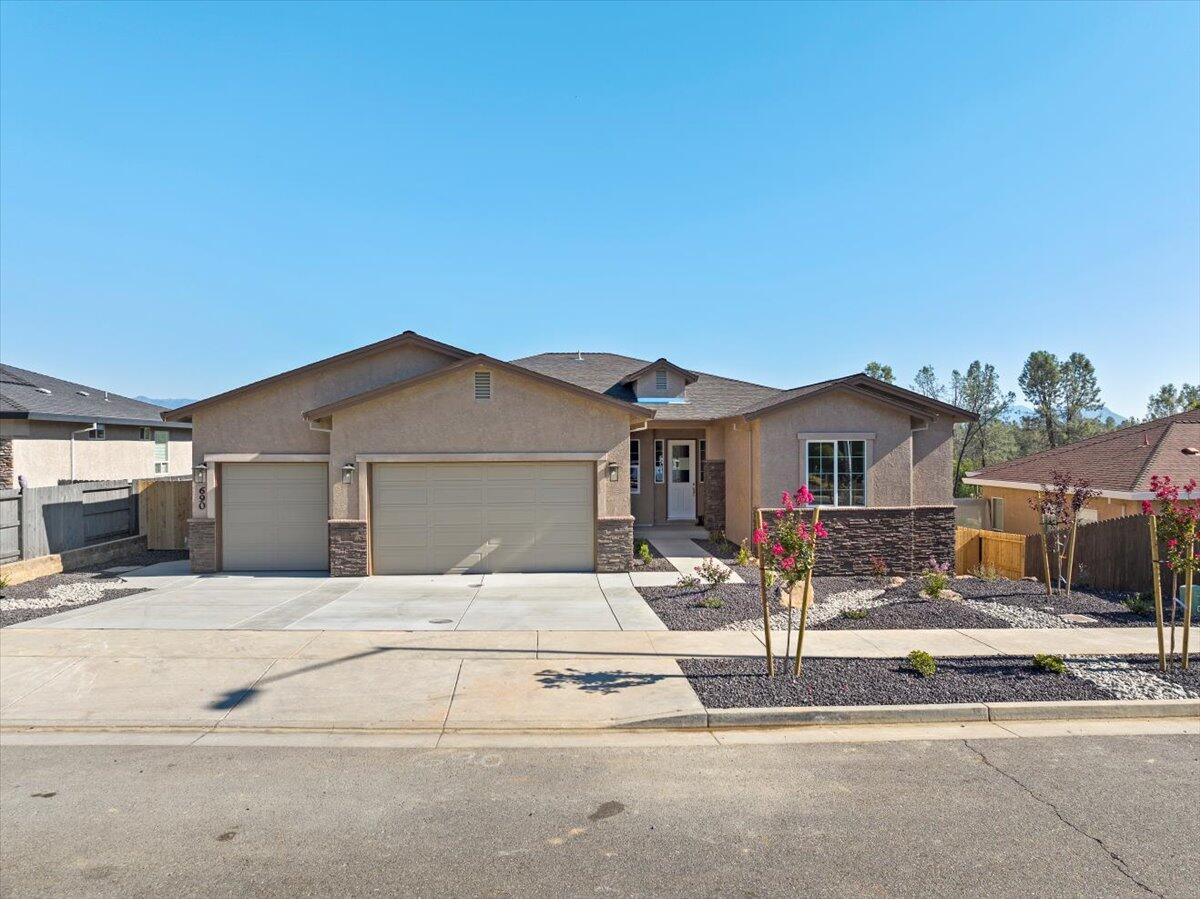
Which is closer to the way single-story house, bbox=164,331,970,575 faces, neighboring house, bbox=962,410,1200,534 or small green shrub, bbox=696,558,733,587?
the small green shrub

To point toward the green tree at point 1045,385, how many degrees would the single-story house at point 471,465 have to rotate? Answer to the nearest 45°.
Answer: approximately 135° to its left

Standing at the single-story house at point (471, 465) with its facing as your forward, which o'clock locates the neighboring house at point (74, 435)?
The neighboring house is roughly at 4 o'clock from the single-story house.

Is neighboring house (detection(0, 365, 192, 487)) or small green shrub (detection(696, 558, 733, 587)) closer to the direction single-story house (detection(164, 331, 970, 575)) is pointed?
the small green shrub

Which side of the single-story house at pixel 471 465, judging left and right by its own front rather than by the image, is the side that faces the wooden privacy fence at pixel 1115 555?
left

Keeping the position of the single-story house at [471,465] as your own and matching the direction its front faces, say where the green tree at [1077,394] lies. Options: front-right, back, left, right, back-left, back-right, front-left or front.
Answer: back-left

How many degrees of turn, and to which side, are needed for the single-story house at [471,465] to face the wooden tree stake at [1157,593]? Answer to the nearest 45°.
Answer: approximately 45° to its left

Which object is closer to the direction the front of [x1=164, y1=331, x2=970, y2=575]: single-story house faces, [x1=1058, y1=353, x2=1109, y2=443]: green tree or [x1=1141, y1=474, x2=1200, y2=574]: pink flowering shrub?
the pink flowering shrub

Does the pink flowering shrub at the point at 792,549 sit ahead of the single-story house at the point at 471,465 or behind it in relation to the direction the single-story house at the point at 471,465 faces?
ahead

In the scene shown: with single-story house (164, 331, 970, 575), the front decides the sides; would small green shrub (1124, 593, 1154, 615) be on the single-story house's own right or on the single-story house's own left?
on the single-story house's own left

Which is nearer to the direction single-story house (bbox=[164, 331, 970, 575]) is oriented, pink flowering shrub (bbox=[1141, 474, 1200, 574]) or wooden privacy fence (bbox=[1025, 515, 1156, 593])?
the pink flowering shrub

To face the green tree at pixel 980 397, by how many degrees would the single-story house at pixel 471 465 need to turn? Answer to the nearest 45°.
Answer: approximately 135° to its left

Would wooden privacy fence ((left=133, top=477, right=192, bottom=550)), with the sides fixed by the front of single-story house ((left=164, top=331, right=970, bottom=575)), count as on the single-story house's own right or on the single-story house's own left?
on the single-story house's own right

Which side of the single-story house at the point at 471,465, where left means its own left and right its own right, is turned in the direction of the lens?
front
